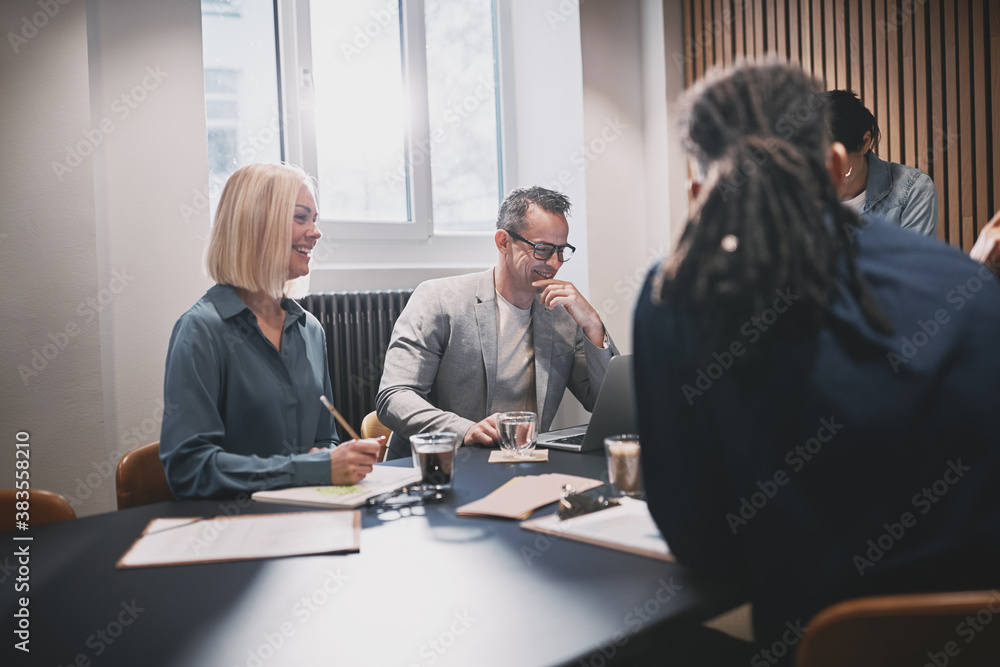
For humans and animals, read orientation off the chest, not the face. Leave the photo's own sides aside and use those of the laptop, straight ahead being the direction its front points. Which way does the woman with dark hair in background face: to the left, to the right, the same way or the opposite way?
to the left

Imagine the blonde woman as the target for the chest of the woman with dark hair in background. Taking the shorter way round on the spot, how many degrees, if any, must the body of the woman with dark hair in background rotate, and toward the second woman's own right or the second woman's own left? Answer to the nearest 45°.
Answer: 0° — they already face them

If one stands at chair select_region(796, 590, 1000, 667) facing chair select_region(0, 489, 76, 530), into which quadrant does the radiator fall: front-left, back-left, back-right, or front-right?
front-right

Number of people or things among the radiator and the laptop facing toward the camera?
1

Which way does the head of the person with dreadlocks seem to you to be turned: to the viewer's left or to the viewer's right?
to the viewer's left

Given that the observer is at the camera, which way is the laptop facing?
facing away from the viewer and to the left of the viewer

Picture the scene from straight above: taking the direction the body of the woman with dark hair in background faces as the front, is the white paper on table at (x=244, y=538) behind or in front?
in front

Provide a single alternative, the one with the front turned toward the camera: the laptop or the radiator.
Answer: the radiator

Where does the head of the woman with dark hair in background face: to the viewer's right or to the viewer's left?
to the viewer's left

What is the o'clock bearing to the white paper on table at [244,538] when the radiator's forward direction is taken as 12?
The white paper on table is roughly at 12 o'clock from the radiator.

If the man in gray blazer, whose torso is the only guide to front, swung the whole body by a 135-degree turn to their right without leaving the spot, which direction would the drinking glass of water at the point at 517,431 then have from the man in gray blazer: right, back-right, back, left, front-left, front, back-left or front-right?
left

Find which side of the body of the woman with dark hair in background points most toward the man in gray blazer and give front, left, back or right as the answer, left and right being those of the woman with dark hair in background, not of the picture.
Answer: front

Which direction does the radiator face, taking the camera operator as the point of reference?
facing the viewer

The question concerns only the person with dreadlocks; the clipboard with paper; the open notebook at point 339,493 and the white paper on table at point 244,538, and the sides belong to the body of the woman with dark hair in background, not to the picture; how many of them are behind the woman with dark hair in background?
0

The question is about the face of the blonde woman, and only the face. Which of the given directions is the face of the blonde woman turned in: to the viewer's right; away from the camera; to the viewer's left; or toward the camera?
to the viewer's right

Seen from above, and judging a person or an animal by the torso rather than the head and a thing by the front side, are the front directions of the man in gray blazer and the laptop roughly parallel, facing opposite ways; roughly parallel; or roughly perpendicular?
roughly parallel, facing opposite ways

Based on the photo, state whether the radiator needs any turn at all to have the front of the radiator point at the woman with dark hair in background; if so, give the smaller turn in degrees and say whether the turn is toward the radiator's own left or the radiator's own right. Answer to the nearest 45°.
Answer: approximately 45° to the radiator's own left

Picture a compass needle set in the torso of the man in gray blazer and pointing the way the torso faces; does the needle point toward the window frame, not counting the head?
no
